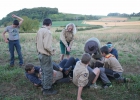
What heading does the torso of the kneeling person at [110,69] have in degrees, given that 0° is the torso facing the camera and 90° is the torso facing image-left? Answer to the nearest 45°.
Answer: approximately 90°

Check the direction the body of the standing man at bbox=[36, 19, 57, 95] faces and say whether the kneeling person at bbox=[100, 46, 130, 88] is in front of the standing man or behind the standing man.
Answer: in front

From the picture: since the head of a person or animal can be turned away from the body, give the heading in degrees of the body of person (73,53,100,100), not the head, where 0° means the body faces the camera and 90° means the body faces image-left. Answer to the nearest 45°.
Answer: approximately 225°

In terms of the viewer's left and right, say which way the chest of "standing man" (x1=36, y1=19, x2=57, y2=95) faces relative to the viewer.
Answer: facing away from the viewer and to the right of the viewer

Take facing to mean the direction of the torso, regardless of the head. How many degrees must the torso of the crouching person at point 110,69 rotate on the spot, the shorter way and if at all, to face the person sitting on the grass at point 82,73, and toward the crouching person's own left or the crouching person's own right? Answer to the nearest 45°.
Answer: approximately 45° to the crouching person's own left

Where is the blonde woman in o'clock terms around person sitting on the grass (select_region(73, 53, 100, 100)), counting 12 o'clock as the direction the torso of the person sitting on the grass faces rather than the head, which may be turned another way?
The blonde woman is roughly at 10 o'clock from the person sitting on the grass.

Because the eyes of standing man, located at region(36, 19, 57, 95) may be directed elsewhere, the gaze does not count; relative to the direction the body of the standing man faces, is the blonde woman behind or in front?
in front

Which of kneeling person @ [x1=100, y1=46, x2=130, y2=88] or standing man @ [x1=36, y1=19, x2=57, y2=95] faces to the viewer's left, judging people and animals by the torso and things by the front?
the kneeling person

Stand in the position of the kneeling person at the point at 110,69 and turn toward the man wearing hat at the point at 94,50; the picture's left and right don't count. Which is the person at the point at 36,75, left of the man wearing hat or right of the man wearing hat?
left

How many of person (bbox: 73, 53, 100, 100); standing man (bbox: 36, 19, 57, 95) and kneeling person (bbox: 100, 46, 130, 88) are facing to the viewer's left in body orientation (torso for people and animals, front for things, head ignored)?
1

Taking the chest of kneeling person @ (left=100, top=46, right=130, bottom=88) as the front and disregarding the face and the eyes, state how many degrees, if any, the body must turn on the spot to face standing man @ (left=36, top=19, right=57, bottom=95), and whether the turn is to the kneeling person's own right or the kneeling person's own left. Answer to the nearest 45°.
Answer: approximately 45° to the kneeling person's own left

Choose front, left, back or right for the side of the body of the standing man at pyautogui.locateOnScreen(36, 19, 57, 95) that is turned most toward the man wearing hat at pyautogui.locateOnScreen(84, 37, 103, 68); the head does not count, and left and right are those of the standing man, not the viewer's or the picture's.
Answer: front
